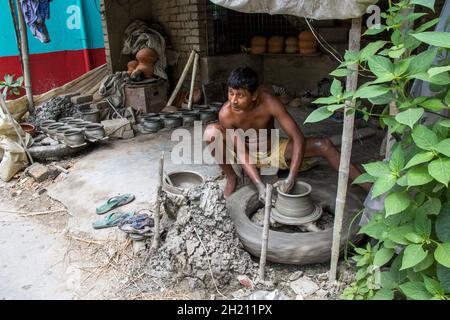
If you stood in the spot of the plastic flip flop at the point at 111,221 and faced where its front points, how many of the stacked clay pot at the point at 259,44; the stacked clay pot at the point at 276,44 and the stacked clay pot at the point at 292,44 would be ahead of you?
3

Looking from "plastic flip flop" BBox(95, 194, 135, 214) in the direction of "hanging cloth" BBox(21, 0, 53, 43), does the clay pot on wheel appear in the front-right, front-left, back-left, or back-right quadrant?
back-right

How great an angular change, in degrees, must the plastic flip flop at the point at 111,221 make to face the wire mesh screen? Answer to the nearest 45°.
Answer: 0° — it already faces it

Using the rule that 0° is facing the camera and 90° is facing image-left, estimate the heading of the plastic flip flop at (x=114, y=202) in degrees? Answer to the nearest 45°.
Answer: approximately 225°

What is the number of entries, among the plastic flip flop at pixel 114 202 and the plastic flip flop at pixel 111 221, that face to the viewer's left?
0

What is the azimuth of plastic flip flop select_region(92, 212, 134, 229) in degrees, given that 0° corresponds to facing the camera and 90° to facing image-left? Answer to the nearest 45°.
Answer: approximately 225°

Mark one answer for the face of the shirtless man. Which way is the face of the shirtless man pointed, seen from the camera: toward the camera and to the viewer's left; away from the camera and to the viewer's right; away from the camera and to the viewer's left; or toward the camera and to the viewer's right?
toward the camera and to the viewer's left

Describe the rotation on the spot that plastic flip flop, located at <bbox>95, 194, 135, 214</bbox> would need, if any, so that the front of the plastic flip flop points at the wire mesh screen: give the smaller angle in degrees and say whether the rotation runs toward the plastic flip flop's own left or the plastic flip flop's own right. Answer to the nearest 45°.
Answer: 0° — it already faces it
